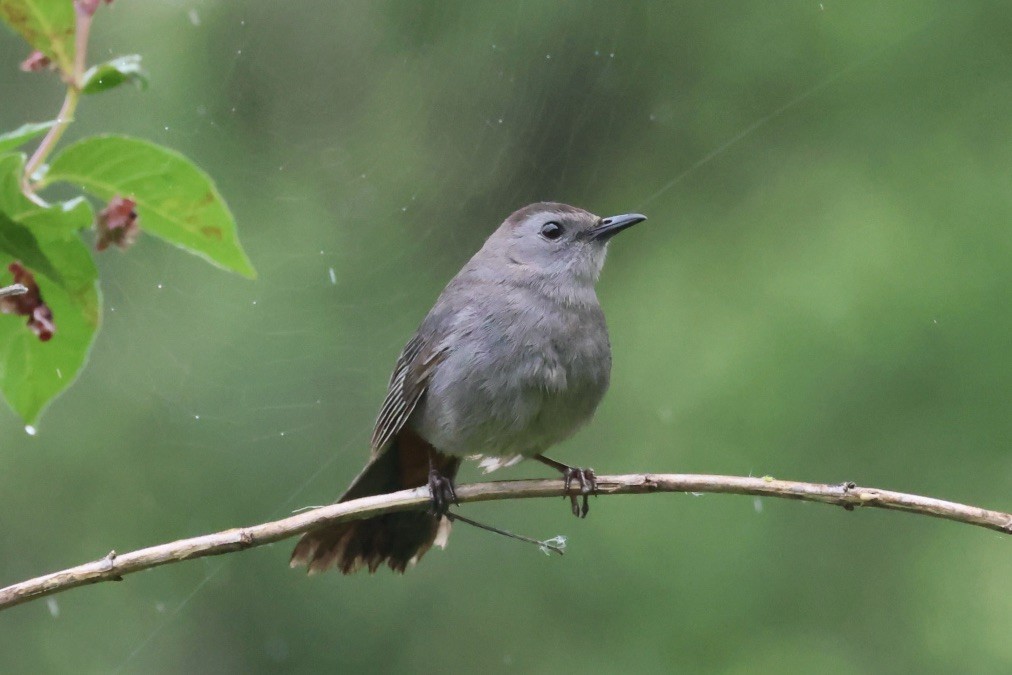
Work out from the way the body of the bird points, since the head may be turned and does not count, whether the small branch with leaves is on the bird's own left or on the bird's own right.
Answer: on the bird's own right

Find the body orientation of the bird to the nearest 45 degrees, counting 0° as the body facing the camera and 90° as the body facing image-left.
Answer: approximately 315°
